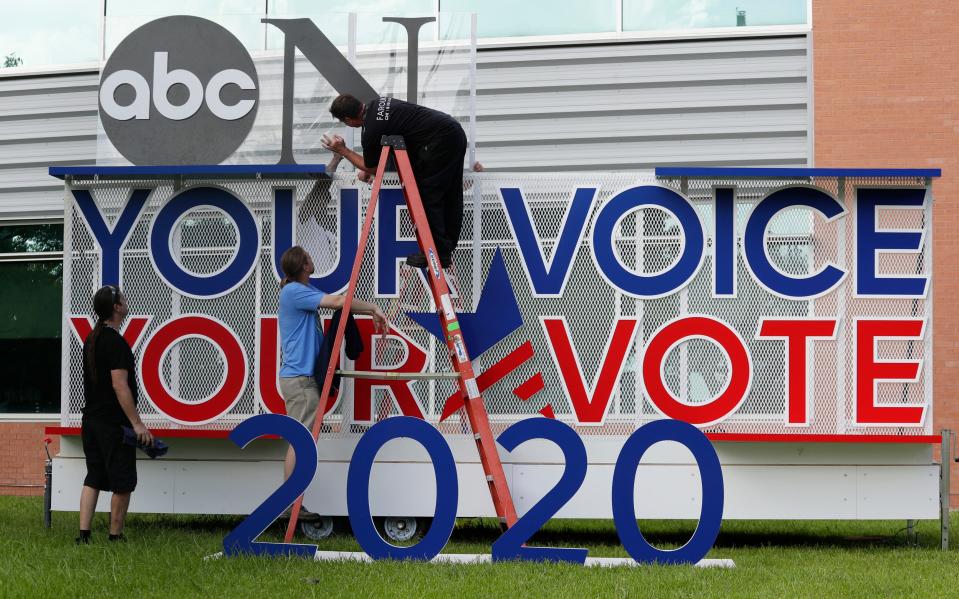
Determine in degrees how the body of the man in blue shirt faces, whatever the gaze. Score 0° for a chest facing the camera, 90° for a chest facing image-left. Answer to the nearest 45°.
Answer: approximately 270°

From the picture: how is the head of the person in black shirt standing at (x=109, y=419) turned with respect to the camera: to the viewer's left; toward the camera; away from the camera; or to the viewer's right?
to the viewer's right

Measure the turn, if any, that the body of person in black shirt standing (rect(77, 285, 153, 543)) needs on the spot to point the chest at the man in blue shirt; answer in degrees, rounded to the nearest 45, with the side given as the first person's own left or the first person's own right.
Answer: approximately 45° to the first person's own right

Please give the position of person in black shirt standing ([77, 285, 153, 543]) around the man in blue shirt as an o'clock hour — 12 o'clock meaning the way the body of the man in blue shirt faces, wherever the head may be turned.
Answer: The person in black shirt standing is roughly at 6 o'clock from the man in blue shirt.

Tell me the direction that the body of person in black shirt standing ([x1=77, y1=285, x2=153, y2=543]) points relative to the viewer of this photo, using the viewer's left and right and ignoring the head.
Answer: facing away from the viewer and to the right of the viewer

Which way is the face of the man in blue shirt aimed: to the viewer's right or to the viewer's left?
to the viewer's right
